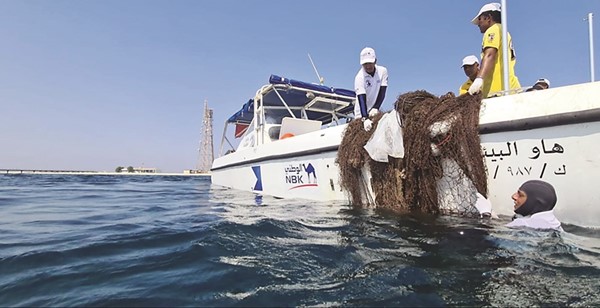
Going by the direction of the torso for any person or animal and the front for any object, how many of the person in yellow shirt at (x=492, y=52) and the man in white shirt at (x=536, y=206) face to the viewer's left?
2

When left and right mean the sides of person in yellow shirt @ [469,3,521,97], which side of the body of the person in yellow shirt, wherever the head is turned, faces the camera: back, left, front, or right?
left

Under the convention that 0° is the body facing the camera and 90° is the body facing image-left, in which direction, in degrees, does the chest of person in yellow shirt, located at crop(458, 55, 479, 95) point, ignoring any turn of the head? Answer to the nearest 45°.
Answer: approximately 45°

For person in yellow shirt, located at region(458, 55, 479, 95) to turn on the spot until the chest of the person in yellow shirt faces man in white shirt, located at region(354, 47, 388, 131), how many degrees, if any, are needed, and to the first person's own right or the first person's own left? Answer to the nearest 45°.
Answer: approximately 45° to the first person's own right

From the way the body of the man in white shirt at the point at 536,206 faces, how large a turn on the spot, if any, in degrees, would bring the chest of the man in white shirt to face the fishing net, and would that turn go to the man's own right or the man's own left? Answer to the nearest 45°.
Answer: approximately 45° to the man's own right

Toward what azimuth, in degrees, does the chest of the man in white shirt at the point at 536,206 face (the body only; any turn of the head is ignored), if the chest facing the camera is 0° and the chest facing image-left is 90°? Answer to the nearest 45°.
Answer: approximately 90°

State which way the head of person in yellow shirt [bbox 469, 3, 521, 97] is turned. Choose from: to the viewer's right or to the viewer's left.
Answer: to the viewer's left
